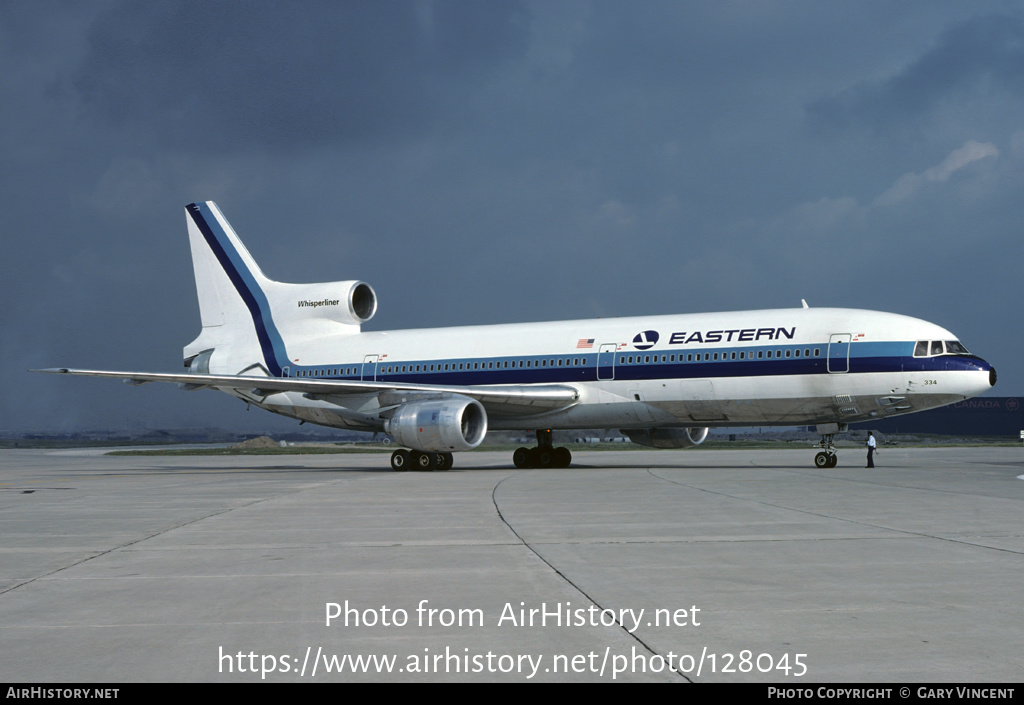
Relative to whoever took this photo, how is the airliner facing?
facing the viewer and to the right of the viewer
